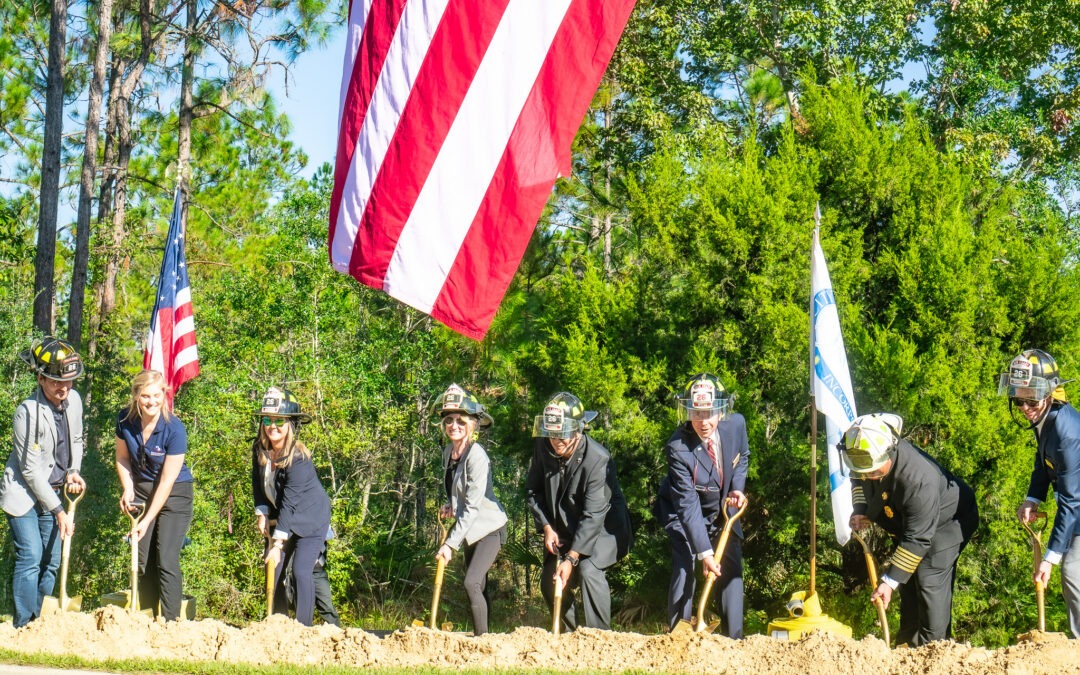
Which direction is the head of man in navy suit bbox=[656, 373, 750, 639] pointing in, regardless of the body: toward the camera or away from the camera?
toward the camera

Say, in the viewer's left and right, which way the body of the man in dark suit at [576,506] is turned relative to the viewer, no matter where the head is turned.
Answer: facing the viewer and to the left of the viewer

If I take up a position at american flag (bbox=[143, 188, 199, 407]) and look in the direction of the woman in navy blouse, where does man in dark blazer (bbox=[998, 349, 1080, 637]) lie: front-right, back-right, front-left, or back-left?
front-left

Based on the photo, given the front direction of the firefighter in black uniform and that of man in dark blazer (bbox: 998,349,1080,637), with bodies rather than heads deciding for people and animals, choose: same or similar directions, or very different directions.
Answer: same or similar directions

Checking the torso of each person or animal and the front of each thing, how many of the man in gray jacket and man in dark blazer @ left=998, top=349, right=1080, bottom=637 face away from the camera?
0

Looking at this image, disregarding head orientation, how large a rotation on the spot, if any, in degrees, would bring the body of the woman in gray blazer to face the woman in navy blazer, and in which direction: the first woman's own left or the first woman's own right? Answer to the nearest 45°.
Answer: approximately 45° to the first woman's own right

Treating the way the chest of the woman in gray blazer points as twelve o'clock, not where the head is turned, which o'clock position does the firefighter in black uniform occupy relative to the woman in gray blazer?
The firefighter in black uniform is roughly at 8 o'clock from the woman in gray blazer.

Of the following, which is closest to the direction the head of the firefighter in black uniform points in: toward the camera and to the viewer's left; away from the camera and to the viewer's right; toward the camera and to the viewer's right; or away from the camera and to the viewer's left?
toward the camera and to the viewer's left

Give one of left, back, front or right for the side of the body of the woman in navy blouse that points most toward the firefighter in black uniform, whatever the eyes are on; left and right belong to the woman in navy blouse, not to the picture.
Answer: left

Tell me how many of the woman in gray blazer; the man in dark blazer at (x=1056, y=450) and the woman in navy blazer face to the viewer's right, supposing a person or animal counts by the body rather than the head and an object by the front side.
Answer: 0
